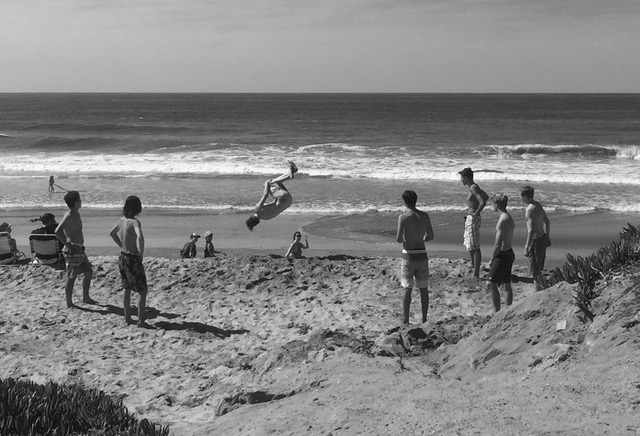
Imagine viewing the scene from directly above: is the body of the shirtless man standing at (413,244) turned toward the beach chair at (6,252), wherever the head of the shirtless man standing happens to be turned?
no

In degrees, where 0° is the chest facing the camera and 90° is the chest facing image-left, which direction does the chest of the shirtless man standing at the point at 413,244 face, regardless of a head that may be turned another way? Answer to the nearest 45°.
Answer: approximately 180°

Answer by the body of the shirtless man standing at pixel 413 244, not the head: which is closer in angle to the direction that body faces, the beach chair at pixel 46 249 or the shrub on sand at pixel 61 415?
the beach chair

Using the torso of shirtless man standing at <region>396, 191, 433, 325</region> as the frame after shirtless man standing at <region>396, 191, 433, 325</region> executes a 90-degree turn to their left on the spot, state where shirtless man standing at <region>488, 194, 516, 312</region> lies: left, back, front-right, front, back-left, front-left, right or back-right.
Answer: back

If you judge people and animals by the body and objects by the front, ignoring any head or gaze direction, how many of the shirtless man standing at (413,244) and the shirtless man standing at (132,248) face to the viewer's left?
0

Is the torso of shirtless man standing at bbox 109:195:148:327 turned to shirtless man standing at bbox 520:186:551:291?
no

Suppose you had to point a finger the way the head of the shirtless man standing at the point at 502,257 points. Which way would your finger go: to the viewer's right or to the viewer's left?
to the viewer's left

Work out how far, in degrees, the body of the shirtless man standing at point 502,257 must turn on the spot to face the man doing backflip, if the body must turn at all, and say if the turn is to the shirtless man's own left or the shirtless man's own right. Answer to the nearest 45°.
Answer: approximately 45° to the shirtless man's own left

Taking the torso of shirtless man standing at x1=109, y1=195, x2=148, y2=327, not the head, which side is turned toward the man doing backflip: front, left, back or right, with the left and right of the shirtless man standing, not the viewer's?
front

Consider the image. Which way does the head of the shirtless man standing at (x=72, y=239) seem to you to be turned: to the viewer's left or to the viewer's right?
to the viewer's right

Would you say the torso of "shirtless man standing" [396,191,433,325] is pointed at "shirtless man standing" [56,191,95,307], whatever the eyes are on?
no

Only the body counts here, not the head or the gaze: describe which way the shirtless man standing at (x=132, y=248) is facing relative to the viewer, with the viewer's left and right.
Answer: facing away from the viewer and to the right of the viewer

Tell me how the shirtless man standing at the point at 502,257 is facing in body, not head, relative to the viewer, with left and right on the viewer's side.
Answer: facing away from the viewer and to the left of the viewer

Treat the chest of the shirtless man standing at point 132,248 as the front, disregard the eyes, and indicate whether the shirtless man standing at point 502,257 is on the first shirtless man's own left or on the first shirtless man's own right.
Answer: on the first shirtless man's own right

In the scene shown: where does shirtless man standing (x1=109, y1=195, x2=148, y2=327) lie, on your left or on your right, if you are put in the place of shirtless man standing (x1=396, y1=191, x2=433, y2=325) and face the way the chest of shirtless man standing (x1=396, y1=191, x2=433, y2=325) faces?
on your left

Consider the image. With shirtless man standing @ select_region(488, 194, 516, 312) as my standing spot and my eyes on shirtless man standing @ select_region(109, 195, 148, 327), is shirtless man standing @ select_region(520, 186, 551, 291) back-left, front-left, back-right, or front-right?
back-right
